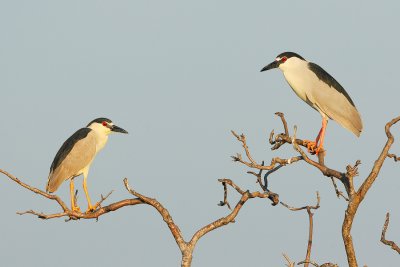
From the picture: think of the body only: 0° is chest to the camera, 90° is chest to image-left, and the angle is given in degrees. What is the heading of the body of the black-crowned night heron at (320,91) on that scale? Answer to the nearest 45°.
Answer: approximately 90°

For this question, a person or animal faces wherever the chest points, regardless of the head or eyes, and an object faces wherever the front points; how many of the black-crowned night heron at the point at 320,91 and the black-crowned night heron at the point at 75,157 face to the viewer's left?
1

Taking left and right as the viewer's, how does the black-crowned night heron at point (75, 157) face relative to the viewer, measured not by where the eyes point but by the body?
facing to the right of the viewer

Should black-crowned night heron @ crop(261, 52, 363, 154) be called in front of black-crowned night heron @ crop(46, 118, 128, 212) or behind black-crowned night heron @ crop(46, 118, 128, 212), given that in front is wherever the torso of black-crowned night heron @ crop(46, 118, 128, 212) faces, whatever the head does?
in front

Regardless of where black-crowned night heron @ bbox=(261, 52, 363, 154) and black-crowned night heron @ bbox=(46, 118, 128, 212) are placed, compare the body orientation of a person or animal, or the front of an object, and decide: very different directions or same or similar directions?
very different directions

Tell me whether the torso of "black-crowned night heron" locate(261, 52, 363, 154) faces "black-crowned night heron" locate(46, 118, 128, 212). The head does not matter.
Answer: yes
